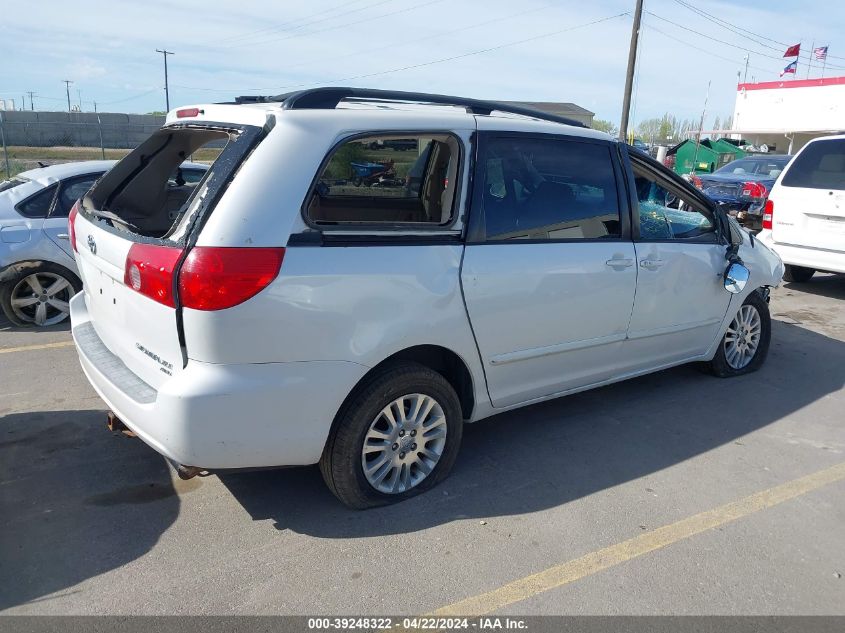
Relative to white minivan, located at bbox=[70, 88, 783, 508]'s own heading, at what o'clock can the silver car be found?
The silver car is roughly at 9 o'clock from the white minivan.

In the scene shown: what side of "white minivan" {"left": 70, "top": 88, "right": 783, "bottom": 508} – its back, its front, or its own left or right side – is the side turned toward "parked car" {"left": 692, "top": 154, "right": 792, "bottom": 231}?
front

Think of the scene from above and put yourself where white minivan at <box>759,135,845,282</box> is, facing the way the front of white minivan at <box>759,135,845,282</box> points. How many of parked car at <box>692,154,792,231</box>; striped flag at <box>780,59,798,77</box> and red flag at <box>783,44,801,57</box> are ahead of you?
3

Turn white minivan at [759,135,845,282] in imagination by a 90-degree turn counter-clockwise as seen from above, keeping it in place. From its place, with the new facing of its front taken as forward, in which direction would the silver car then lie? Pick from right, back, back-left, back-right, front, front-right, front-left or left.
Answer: front-left

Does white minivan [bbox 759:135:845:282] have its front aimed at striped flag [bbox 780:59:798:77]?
yes

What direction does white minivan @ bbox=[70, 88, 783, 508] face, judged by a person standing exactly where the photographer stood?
facing away from the viewer and to the right of the viewer

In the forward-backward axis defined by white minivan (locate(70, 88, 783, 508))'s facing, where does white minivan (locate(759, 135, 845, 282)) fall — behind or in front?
in front

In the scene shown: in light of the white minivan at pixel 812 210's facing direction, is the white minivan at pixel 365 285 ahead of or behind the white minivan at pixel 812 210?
behind

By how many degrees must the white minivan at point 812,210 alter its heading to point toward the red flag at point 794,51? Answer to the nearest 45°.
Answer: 0° — it already faces it

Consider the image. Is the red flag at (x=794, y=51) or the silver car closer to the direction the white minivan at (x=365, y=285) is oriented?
the red flag

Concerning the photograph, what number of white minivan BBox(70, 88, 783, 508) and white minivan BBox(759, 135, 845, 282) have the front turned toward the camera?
0

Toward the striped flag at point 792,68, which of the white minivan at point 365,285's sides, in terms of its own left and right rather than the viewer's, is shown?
front

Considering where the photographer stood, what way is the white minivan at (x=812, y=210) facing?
facing away from the viewer

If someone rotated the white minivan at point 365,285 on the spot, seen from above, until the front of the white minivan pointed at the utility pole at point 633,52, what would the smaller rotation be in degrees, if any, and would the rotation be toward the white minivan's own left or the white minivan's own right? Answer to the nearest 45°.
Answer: approximately 45° to the white minivan's own left
